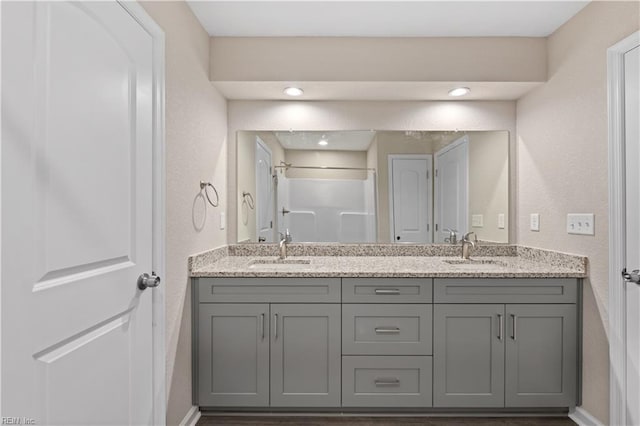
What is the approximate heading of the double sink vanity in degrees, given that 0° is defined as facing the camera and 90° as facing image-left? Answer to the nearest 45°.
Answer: approximately 0°

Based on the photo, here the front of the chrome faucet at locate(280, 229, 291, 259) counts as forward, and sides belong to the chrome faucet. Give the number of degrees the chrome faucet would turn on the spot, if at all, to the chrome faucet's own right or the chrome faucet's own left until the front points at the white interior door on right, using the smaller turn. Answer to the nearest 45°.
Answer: approximately 45° to the chrome faucet's own left

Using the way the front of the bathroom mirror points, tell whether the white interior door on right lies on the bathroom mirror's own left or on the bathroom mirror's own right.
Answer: on the bathroom mirror's own left

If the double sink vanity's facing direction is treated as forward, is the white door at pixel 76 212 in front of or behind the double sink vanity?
in front

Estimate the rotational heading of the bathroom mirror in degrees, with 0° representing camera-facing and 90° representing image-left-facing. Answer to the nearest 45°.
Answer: approximately 0°

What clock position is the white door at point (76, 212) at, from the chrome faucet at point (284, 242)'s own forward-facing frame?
The white door is roughly at 1 o'clock from the chrome faucet.

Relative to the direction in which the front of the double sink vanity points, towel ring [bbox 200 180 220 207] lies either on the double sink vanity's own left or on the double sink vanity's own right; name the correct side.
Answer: on the double sink vanity's own right
